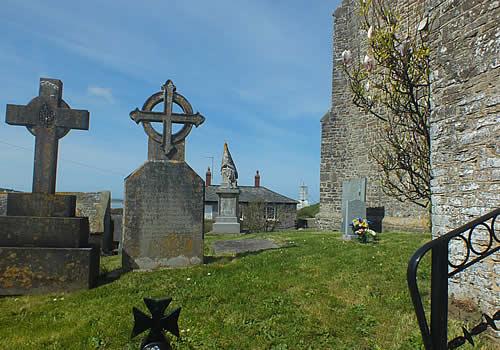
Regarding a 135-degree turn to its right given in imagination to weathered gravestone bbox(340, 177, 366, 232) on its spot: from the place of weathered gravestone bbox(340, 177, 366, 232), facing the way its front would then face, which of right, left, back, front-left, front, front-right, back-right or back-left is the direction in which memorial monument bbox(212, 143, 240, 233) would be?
left

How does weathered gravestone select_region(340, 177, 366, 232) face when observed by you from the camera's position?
facing the viewer and to the left of the viewer

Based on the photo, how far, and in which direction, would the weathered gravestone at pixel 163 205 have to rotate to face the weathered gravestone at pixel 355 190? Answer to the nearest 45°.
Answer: approximately 135° to its left

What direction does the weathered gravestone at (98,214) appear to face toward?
toward the camera

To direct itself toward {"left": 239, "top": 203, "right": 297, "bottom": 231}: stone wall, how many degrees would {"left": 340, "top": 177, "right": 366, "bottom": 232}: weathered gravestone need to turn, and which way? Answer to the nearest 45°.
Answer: approximately 135° to its right

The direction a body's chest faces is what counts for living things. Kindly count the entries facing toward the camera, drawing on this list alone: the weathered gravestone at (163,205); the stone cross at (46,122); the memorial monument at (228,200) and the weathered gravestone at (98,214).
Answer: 4

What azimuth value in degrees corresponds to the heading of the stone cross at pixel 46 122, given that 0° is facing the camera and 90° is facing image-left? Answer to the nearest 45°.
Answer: approximately 0°

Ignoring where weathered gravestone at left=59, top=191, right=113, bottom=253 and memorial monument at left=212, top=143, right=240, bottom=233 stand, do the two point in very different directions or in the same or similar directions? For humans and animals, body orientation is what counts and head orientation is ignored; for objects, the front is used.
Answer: same or similar directions

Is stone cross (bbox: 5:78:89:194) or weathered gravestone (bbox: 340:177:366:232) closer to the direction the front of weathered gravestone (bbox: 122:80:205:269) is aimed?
the stone cross

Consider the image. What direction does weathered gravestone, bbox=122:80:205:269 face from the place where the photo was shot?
facing the viewer

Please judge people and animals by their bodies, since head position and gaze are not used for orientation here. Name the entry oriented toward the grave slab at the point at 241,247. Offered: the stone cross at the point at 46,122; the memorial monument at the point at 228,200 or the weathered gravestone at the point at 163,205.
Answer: the memorial monument

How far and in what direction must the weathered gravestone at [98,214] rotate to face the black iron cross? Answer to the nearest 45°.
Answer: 0° — it already faces it

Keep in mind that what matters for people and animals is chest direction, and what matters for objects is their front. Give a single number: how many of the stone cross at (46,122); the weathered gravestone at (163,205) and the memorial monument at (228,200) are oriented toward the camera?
3

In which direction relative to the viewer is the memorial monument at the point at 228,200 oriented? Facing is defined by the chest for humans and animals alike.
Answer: toward the camera
